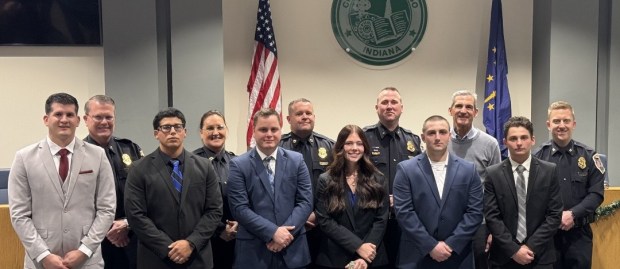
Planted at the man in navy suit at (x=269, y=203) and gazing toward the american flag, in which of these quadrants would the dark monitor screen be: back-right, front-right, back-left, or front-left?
front-left

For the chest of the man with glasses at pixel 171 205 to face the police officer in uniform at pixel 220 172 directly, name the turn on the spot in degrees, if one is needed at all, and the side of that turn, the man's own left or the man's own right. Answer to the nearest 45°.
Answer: approximately 135° to the man's own left

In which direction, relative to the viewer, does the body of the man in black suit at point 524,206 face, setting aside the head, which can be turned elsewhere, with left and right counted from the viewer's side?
facing the viewer

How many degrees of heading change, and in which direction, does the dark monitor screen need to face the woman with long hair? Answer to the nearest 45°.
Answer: approximately 45° to its left

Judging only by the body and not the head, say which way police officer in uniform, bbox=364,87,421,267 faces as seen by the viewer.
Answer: toward the camera

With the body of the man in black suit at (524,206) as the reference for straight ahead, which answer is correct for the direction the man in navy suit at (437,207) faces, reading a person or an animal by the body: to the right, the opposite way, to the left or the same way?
the same way

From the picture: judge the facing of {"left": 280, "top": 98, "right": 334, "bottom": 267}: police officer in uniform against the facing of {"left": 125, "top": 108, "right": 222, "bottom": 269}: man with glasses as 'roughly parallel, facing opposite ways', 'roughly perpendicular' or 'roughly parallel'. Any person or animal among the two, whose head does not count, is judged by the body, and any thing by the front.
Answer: roughly parallel

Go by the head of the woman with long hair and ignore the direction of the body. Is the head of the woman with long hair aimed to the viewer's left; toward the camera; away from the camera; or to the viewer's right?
toward the camera

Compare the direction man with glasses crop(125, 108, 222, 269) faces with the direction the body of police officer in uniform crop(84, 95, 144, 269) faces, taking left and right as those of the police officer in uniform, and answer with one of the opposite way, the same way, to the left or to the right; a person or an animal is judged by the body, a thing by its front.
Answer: the same way

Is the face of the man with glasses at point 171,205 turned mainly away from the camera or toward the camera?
toward the camera

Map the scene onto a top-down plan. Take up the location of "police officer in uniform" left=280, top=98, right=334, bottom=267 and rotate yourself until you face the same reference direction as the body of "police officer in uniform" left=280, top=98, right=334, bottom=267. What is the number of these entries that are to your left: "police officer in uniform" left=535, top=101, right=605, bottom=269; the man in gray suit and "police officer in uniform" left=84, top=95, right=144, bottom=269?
1

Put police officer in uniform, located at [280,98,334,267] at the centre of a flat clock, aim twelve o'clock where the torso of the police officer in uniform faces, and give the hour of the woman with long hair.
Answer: The woman with long hair is roughly at 11 o'clock from the police officer in uniform.

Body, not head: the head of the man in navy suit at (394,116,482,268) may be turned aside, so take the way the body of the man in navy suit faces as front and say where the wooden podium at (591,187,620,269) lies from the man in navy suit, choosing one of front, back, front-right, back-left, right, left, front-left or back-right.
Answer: back-left

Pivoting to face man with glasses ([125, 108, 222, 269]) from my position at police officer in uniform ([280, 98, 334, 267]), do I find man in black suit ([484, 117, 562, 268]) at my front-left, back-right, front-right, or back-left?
back-left

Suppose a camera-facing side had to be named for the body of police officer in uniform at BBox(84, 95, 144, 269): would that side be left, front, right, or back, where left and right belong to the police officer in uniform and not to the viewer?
front
